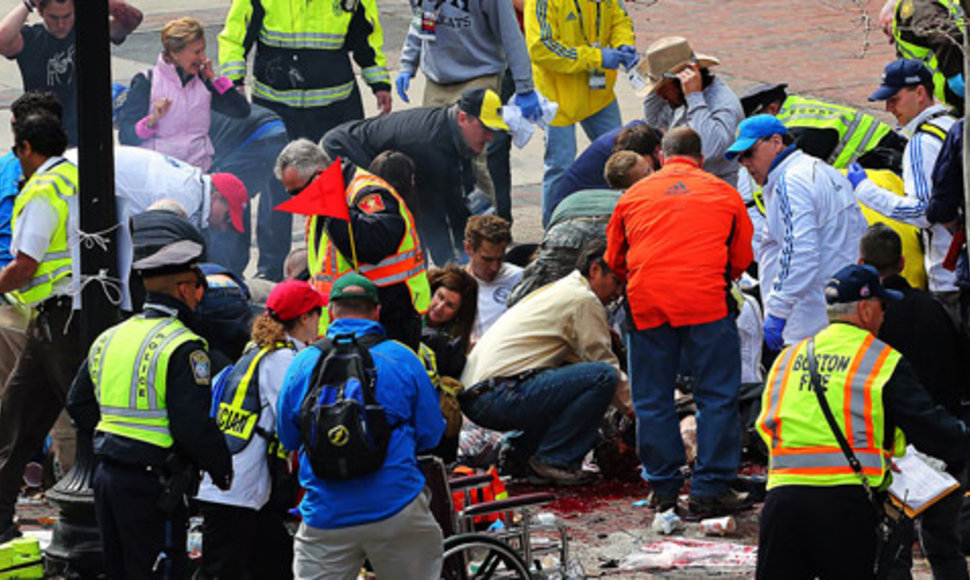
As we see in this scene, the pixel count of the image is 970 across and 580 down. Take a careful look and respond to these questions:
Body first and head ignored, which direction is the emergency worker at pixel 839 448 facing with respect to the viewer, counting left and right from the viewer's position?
facing away from the viewer and to the right of the viewer

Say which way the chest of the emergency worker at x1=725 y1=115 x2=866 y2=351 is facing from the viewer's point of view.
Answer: to the viewer's left

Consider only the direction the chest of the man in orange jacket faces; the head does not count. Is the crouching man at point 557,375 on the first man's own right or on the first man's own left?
on the first man's own left

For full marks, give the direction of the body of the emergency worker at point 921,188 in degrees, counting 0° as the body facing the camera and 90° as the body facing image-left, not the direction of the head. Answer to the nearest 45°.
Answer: approximately 90°

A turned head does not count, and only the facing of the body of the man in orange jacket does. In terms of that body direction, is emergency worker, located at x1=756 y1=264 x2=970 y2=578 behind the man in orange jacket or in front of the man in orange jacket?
behind

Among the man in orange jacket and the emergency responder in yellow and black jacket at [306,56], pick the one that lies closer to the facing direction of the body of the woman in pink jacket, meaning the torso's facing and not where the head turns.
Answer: the man in orange jacket

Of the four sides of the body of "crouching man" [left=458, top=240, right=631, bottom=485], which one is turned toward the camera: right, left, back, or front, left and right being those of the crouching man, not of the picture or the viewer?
right

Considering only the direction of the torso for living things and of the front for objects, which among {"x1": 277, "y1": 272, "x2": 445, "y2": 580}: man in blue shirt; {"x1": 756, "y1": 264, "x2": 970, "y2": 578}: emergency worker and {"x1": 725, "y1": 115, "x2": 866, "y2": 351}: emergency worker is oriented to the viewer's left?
{"x1": 725, "y1": 115, "x2": 866, "y2": 351}: emergency worker

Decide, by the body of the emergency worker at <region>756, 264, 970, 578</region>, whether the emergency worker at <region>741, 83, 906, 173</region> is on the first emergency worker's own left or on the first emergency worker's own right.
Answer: on the first emergency worker's own left

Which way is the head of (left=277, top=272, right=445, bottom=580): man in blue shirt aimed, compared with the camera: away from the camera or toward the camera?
away from the camera

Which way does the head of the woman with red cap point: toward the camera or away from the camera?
away from the camera

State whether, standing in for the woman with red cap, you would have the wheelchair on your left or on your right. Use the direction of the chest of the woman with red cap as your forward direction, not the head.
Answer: on your right
